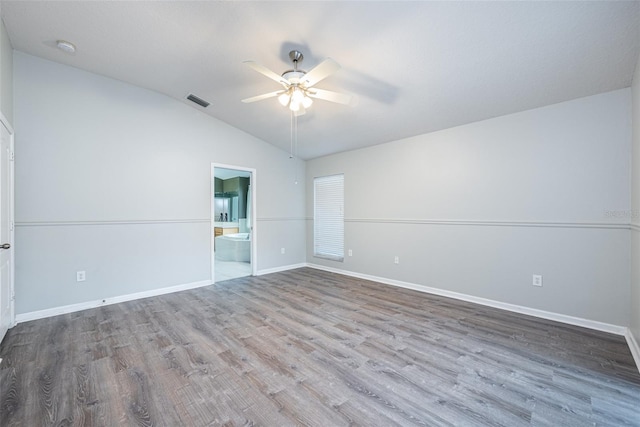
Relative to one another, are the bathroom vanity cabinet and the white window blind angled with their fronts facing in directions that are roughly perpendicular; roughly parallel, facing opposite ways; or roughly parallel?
roughly perpendicular

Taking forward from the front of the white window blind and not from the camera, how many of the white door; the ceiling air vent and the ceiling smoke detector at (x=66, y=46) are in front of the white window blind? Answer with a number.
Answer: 3

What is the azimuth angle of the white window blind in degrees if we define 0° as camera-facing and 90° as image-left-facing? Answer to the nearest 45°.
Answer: approximately 45°

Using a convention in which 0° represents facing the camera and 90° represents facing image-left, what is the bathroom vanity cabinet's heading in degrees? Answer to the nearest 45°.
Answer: approximately 315°

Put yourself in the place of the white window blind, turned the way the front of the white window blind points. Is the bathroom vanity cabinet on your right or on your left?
on your right

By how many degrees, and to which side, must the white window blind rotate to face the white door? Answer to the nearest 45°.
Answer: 0° — it already faces it

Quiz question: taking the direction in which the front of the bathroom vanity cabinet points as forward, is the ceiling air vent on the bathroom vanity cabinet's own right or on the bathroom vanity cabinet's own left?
on the bathroom vanity cabinet's own right

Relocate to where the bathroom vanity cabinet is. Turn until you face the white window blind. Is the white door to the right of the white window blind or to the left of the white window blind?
right
